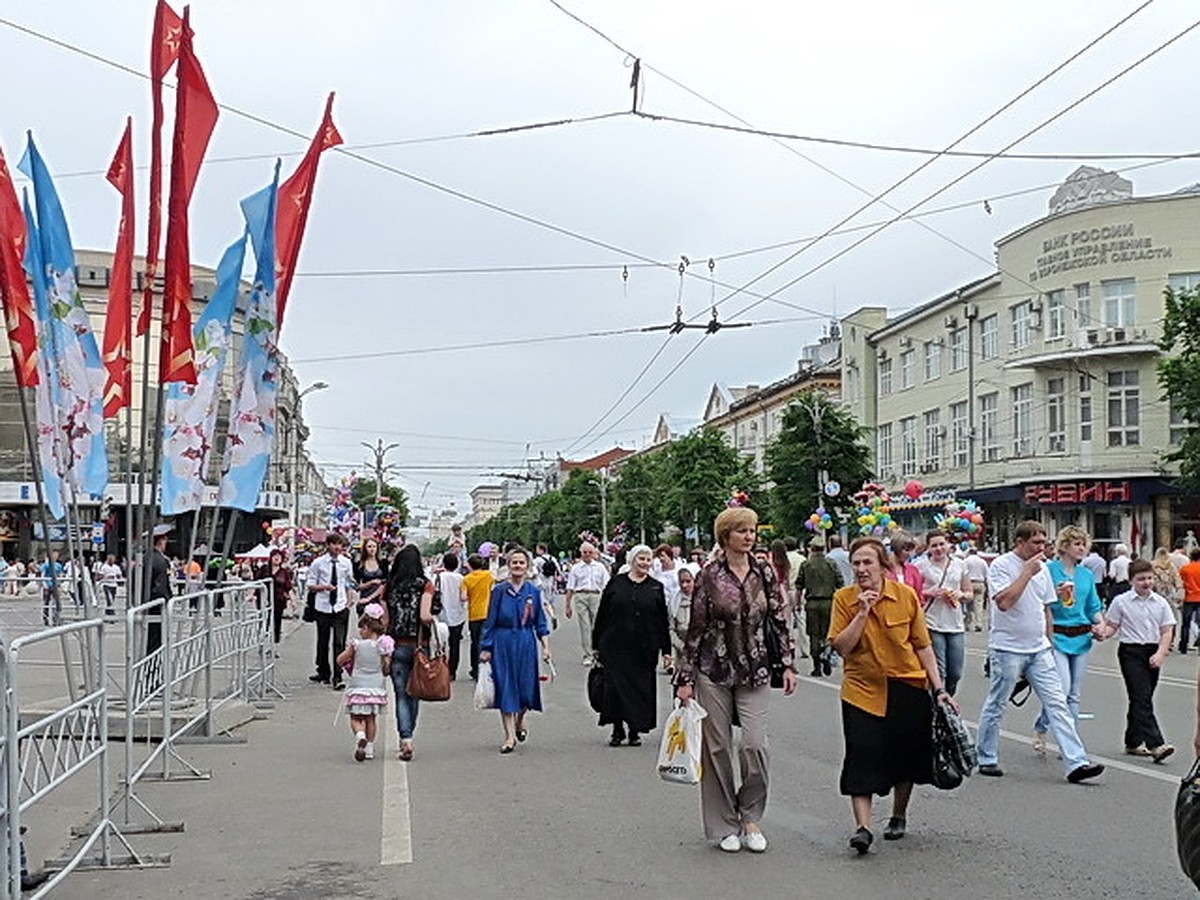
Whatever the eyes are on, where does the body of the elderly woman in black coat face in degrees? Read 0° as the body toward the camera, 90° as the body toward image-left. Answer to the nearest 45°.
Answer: approximately 0°

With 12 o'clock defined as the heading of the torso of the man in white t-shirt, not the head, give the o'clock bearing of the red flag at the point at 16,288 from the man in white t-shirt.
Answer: The red flag is roughly at 4 o'clock from the man in white t-shirt.

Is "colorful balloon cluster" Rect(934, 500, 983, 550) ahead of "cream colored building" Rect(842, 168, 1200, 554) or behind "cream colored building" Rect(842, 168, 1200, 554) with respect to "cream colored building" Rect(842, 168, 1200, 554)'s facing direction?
ahead

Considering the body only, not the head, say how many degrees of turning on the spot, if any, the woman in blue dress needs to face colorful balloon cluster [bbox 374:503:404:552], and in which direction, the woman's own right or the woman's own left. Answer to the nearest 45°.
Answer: approximately 180°

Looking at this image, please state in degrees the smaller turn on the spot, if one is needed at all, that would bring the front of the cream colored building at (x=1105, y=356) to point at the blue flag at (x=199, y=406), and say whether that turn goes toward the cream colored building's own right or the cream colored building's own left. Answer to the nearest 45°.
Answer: approximately 45° to the cream colored building's own left

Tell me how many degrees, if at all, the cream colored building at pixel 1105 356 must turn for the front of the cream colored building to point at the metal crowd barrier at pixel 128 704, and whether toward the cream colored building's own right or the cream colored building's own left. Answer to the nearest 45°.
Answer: approximately 45° to the cream colored building's own left

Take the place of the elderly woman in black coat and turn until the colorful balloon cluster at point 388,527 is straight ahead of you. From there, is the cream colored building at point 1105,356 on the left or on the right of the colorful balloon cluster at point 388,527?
right

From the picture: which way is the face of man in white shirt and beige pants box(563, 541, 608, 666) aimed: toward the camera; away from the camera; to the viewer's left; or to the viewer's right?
toward the camera

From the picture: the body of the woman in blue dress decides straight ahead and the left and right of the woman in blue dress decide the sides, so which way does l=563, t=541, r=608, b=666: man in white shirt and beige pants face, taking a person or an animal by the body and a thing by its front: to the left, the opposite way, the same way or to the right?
the same way

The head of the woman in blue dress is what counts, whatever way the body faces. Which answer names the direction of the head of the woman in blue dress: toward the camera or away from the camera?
toward the camera

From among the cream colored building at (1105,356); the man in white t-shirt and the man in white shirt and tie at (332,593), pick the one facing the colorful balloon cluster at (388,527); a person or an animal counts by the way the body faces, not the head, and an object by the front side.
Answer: the cream colored building

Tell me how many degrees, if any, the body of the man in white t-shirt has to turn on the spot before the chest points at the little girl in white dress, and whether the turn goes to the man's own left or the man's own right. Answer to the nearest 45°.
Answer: approximately 135° to the man's own right

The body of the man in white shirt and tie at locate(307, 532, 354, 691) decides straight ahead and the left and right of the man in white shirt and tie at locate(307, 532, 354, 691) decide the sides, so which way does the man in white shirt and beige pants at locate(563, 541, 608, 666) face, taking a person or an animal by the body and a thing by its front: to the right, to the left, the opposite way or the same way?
the same way

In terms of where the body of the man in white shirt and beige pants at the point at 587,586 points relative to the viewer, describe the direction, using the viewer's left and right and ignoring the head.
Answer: facing the viewer

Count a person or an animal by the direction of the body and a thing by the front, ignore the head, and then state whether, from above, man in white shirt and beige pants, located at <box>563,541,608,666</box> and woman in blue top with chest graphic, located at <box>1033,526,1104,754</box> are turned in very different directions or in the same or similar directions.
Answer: same or similar directions
